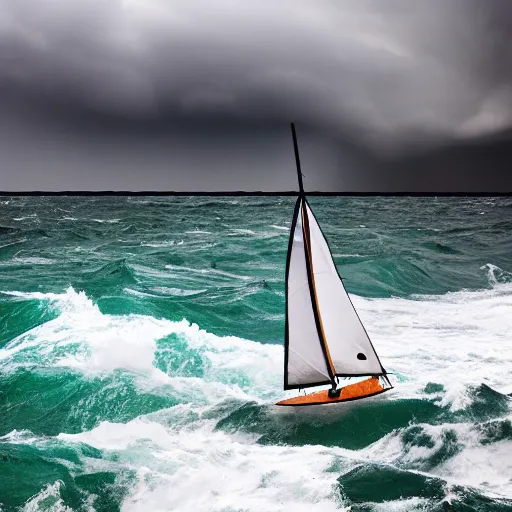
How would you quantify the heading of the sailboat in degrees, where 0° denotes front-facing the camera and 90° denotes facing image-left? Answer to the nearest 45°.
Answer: approximately 90°
